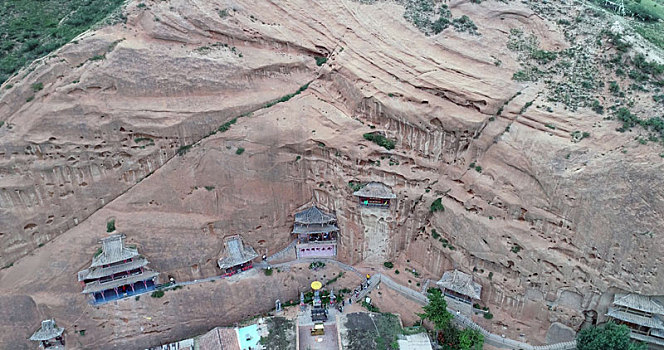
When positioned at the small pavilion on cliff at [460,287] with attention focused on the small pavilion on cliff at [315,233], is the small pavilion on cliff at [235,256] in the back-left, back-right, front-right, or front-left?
front-left

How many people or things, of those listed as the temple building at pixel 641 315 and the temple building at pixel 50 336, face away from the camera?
0

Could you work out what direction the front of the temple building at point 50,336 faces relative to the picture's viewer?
facing the viewer and to the right of the viewer

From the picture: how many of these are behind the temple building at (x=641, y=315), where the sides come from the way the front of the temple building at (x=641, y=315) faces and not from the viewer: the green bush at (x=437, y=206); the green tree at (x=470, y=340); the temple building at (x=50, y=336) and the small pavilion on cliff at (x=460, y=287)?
0

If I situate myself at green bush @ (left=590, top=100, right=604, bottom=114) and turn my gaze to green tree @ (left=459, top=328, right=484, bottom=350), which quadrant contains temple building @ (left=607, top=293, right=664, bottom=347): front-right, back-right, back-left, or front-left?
front-left

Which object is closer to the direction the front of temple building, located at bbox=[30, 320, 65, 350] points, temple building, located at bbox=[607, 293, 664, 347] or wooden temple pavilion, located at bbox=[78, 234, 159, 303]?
the temple building

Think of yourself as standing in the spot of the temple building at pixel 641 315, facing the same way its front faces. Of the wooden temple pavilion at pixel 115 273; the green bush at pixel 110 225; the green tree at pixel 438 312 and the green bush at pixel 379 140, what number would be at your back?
0

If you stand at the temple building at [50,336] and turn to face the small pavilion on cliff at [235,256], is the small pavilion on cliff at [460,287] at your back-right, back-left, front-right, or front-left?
front-right

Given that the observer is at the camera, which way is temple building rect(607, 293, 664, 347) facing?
facing the viewer and to the left of the viewer

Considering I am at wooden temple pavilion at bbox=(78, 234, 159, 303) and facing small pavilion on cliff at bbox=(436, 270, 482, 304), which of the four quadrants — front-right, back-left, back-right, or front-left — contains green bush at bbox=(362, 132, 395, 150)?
front-left
